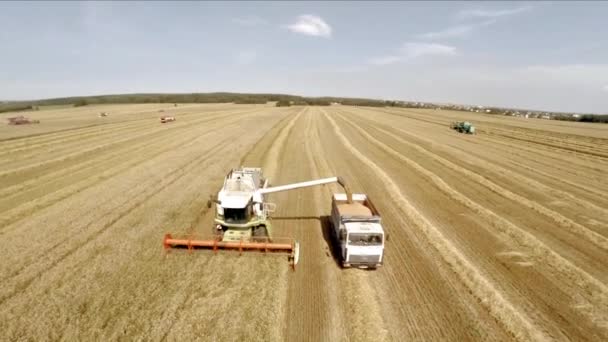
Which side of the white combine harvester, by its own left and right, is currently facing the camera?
front

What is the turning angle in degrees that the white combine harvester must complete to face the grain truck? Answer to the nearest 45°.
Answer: approximately 45° to its left

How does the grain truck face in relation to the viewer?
toward the camera

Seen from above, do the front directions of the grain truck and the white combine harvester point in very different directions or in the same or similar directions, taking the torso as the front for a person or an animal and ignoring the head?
same or similar directions

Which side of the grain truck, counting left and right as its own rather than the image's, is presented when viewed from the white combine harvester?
right

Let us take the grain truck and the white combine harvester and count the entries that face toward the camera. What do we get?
2
